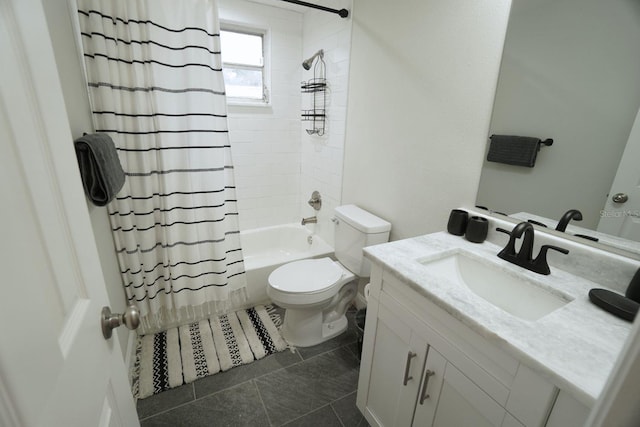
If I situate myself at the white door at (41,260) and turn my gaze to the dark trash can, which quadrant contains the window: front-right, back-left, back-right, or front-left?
front-left

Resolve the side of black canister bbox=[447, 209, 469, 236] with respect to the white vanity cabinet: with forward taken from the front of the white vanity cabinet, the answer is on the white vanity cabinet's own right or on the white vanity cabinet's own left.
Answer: on the white vanity cabinet's own right

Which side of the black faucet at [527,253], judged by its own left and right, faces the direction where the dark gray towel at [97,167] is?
front

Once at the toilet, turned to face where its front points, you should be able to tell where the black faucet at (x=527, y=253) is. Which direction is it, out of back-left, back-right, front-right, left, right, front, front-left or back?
left

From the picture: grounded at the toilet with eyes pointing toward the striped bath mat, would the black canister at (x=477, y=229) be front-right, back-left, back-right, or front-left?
back-left

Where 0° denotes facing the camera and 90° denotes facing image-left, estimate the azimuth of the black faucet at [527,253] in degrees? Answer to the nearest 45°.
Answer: approximately 45°

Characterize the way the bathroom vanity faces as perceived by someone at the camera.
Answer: facing the viewer and to the left of the viewer

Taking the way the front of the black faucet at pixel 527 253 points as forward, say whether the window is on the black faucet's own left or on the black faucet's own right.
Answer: on the black faucet's own right

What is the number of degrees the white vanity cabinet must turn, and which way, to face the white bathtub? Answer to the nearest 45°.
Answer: approximately 90° to its right

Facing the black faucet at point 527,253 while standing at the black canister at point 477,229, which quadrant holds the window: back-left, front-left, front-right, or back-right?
back-right

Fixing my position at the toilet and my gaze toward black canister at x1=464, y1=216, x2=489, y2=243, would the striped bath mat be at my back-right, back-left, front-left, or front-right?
back-right

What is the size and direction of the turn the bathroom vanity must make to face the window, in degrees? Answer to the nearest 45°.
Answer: approximately 45° to its right

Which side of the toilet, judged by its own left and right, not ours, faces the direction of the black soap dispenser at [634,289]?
left
